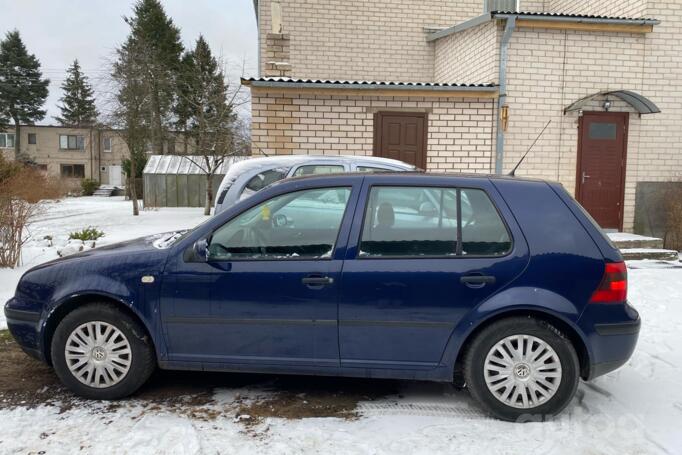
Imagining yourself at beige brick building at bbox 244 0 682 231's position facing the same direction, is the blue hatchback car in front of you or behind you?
in front

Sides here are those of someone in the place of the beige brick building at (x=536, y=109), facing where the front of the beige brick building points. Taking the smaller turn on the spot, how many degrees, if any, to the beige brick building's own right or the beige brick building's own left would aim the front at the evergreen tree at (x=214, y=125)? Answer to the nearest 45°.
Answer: approximately 135° to the beige brick building's own right

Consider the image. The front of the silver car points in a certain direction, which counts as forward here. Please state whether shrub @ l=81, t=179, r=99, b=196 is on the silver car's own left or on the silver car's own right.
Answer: on the silver car's own left

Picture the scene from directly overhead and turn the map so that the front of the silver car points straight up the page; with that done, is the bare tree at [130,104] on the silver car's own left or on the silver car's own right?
on the silver car's own left

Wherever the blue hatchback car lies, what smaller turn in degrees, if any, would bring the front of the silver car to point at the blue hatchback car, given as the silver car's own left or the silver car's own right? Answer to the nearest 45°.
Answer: approximately 90° to the silver car's own right

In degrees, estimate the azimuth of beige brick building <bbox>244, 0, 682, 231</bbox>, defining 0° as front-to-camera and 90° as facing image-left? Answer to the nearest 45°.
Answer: approximately 0°

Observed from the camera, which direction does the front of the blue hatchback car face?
facing to the left of the viewer
